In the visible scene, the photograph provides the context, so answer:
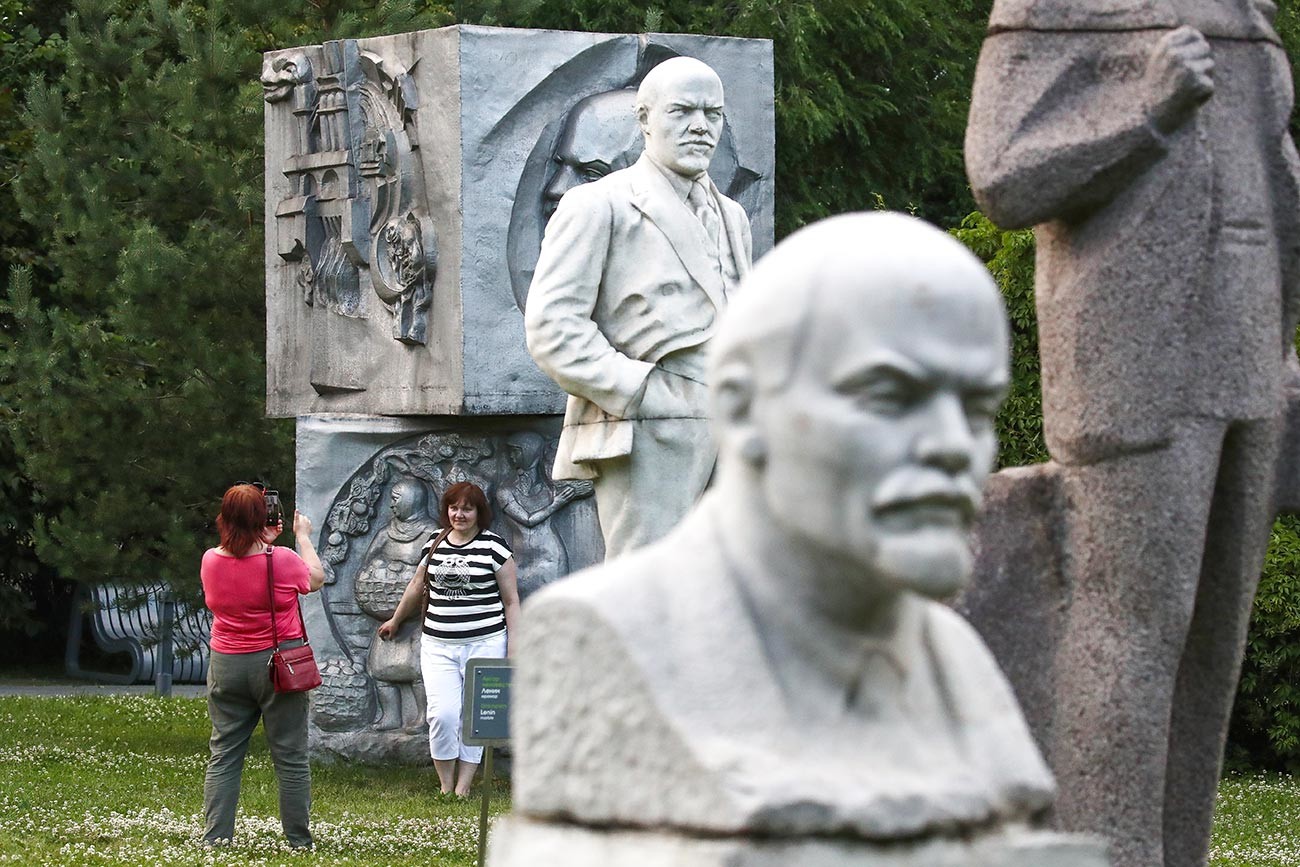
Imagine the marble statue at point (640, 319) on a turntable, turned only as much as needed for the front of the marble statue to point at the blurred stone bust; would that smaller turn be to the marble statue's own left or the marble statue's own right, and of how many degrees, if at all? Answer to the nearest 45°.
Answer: approximately 45° to the marble statue's own right

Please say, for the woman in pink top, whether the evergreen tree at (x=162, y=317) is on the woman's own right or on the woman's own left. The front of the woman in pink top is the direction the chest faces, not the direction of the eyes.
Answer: on the woman's own left

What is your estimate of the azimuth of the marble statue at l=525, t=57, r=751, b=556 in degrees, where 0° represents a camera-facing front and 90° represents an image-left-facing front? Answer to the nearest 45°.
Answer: approximately 315°

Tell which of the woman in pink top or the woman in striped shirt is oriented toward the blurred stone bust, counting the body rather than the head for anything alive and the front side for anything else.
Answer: the woman in striped shirt

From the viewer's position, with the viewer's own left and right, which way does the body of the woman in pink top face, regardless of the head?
facing away from the viewer and to the right of the viewer

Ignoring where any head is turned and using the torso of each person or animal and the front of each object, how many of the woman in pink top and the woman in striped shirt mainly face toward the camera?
1

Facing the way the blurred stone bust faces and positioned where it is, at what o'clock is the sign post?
The sign post is roughly at 7 o'clock from the blurred stone bust.

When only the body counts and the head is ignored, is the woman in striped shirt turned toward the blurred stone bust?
yes

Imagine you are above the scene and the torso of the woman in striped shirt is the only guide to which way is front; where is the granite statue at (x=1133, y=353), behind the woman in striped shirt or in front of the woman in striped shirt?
in front

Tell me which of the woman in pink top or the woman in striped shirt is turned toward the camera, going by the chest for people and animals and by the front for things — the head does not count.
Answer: the woman in striped shirt
